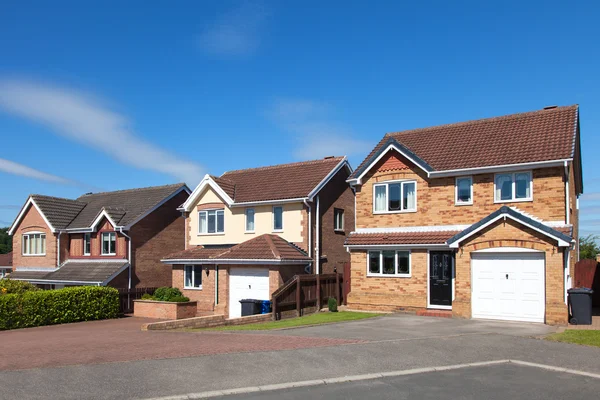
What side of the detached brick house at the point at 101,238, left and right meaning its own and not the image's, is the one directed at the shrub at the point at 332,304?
left

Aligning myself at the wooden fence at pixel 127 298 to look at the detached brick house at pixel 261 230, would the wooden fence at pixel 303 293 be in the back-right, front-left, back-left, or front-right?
front-right

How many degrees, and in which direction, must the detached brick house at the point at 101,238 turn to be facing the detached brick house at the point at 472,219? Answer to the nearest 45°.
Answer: approximately 90° to its left

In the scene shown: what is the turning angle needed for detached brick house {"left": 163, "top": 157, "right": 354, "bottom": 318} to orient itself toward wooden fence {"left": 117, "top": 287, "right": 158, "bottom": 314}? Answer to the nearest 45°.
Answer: approximately 45° to its right

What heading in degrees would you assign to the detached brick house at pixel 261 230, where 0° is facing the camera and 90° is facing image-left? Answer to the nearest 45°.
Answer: approximately 45°

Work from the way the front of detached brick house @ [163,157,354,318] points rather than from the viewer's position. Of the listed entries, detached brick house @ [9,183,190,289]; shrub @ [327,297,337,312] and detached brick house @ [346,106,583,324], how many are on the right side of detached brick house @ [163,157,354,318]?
1

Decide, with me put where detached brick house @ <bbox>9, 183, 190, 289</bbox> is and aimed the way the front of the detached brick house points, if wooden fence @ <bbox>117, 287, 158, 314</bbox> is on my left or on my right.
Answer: on my left

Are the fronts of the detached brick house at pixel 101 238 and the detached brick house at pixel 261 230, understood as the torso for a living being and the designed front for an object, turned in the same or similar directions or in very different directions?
same or similar directions

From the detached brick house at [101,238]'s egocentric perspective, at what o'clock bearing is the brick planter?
The brick planter is roughly at 10 o'clock from the detached brick house.

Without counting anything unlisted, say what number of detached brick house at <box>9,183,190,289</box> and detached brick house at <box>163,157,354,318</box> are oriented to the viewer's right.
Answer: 0

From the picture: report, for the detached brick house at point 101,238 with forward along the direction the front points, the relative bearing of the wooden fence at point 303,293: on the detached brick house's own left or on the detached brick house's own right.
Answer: on the detached brick house's own left

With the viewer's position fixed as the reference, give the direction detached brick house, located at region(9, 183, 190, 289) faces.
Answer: facing the viewer and to the left of the viewer

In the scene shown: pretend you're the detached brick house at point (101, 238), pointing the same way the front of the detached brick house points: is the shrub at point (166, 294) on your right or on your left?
on your left
